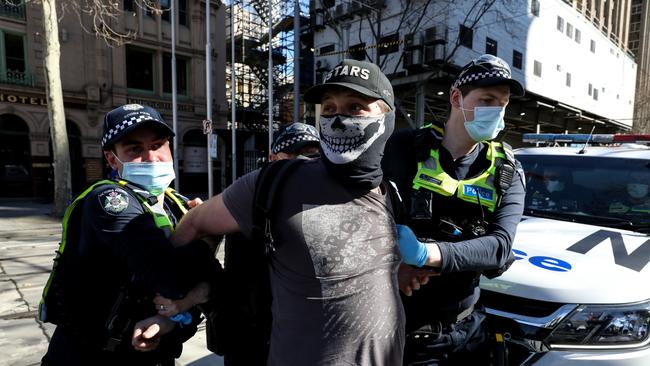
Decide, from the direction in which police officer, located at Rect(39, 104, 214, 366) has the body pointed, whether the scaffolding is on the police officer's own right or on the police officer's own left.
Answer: on the police officer's own left

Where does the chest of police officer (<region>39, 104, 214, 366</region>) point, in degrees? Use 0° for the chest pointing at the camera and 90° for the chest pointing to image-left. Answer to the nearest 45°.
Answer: approximately 315°

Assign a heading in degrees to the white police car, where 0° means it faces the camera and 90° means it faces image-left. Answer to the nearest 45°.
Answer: approximately 45°

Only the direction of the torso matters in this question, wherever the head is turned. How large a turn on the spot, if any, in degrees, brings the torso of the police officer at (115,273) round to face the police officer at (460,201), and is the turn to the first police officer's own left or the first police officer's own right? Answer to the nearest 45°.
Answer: approximately 45° to the first police officer's own left
